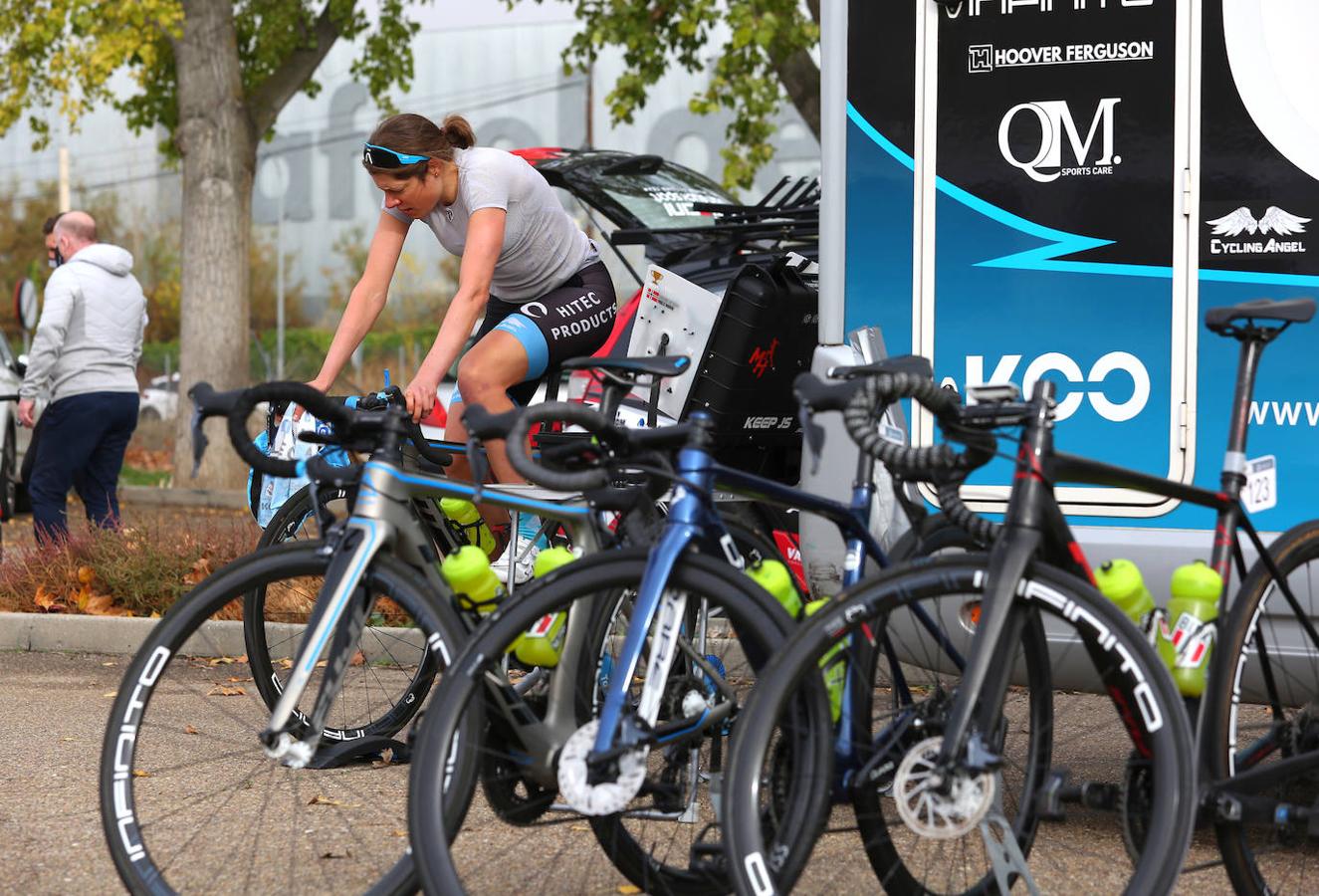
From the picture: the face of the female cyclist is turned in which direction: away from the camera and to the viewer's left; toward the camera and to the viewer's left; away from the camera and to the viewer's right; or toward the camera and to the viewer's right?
toward the camera and to the viewer's left

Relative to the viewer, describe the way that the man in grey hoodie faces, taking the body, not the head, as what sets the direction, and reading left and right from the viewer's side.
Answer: facing away from the viewer and to the left of the viewer

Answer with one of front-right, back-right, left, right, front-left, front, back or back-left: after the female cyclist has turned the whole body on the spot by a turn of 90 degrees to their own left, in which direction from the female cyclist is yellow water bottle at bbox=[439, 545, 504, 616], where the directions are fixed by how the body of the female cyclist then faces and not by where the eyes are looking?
front-right

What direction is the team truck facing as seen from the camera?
to the viewer's right

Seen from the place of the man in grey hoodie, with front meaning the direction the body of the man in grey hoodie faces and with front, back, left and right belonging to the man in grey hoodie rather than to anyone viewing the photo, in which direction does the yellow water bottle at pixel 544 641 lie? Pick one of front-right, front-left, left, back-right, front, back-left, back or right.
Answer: back-left

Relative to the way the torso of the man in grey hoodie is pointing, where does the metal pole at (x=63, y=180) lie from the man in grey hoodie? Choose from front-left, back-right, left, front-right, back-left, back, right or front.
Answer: front-right
